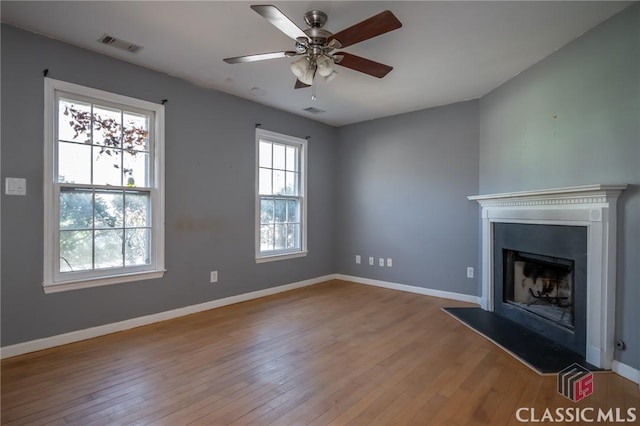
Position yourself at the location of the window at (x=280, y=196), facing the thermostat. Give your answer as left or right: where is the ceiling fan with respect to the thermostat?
left

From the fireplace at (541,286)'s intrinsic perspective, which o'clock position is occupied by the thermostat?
The thermostat is roughly at 12 o'clock from the fireplace.

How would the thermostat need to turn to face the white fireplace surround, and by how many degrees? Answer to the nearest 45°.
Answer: approximately 45° to its left

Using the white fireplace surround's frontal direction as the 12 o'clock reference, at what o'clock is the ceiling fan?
The ceiling fan is roughly at 12 o'clock from the white fireplace surround.

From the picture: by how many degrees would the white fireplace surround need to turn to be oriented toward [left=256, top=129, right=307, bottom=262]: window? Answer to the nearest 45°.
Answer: approximately 45° to its right

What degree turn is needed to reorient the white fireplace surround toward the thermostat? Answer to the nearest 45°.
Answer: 0° — it already faces it

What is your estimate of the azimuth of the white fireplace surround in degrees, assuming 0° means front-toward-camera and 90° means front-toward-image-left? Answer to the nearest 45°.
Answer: approximately 45°

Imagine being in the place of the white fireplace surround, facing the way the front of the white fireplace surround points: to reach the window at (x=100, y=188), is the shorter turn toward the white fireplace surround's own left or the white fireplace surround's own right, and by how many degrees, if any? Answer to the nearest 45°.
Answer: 0° — it already faces it

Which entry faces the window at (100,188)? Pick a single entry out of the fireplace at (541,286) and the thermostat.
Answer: the fireplace

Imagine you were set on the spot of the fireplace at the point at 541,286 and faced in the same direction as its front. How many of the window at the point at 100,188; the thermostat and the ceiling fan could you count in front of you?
3
